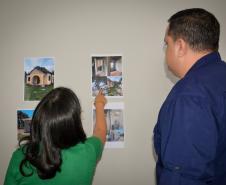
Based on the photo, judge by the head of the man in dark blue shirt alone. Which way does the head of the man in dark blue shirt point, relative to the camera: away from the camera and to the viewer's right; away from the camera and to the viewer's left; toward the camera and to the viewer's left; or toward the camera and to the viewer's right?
away from the camera and to the viewer's left

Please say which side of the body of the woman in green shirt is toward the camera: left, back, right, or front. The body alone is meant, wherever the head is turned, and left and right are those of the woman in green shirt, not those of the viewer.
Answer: back

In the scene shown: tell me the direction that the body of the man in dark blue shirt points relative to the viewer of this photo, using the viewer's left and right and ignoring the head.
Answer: facing away from the viewer and to the left of the viewer

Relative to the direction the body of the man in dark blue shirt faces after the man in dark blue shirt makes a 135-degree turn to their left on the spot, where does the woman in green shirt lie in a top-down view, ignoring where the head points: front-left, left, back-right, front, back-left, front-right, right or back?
right

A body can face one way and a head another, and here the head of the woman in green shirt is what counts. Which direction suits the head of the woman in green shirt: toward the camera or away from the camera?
away from the camera
